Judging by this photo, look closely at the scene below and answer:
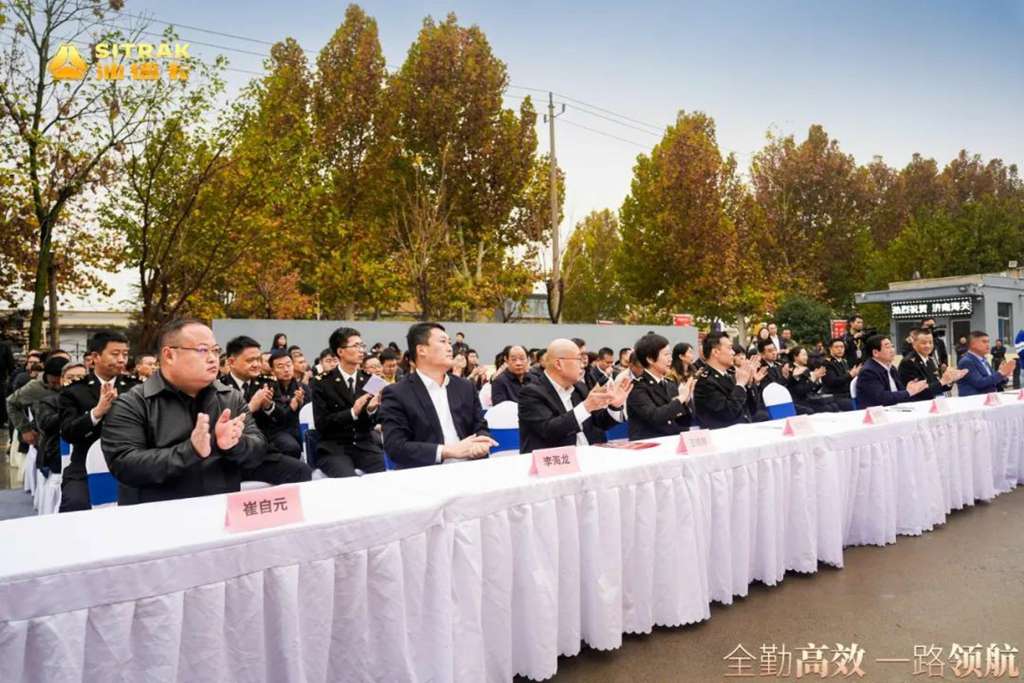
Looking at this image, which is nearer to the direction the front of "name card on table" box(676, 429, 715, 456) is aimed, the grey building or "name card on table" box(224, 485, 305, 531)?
the name card on table

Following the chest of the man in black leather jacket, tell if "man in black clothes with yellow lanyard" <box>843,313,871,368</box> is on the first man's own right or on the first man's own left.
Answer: on the first man's own left

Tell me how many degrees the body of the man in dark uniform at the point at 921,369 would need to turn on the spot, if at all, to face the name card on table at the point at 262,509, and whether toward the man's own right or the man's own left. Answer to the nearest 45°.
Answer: approximately 45° to the man's own right

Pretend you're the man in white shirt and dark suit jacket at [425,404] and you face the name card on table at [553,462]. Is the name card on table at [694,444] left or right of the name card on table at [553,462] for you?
left

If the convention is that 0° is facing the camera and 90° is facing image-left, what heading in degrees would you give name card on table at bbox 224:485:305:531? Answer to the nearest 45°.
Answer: approximately 0°
